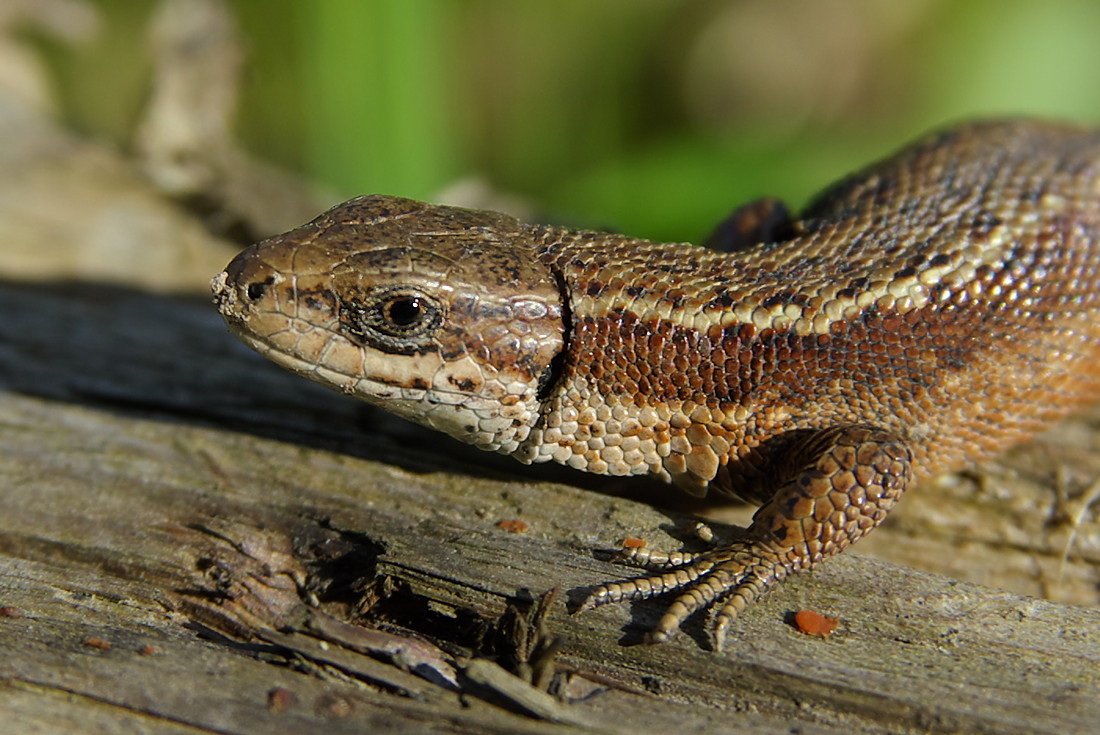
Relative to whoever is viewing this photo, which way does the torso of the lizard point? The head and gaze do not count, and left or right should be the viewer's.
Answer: facing to the left of the viewer
